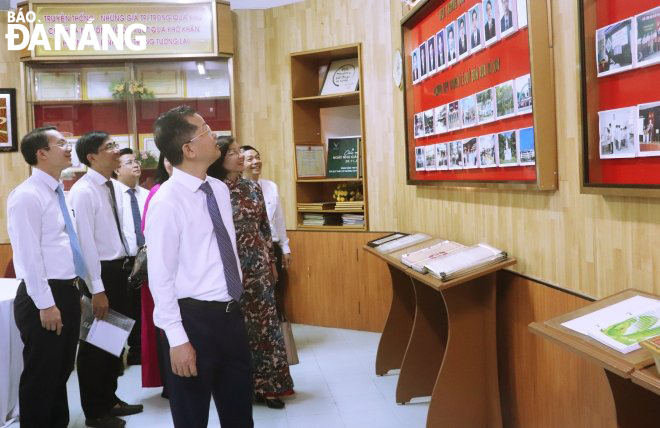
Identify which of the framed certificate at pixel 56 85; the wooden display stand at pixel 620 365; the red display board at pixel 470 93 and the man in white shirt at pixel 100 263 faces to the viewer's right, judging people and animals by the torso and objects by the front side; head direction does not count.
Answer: the man in white shirt

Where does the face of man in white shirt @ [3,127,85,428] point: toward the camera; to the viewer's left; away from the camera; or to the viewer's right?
to the viewer's right

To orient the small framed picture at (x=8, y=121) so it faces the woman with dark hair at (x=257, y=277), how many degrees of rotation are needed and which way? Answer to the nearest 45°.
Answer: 0° — it already faces them

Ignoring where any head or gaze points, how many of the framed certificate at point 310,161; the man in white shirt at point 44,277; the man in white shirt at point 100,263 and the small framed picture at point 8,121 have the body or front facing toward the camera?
2

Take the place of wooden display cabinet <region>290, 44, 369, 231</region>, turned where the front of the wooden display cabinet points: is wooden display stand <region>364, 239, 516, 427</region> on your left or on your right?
on your left

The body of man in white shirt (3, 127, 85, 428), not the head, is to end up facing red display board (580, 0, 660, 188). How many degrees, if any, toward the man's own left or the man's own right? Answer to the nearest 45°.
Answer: approximately 45° to the man's own right

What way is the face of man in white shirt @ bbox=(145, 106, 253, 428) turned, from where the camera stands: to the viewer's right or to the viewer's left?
to the viewer's right

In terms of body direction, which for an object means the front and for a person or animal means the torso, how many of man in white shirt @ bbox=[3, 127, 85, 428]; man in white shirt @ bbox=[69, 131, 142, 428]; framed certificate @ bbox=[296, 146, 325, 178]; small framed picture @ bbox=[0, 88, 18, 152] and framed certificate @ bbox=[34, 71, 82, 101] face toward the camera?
3

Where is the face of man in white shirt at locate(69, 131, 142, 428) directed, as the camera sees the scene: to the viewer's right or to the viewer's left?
to the viewer's right
